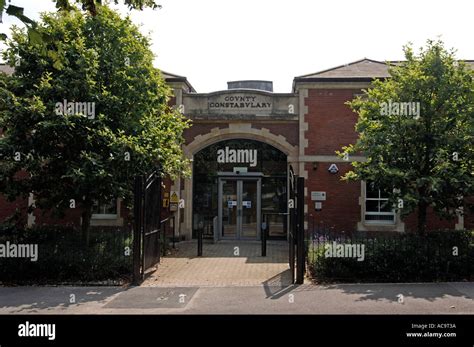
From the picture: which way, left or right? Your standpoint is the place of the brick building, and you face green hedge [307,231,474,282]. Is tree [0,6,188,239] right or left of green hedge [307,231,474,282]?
right

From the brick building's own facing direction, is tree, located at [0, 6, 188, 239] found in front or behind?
in front

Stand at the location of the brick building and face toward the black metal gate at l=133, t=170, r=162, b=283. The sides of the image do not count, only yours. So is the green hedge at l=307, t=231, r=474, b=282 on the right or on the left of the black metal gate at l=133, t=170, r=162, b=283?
left

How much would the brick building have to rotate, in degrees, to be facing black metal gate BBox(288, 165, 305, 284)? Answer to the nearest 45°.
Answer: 0° — it already faces it

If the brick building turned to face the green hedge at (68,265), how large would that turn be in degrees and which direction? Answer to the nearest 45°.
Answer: approximately 45° to its right

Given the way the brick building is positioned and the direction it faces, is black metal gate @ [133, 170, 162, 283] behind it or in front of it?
in front

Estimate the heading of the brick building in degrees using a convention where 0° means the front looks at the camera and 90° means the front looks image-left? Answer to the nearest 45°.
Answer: approximately 0°
